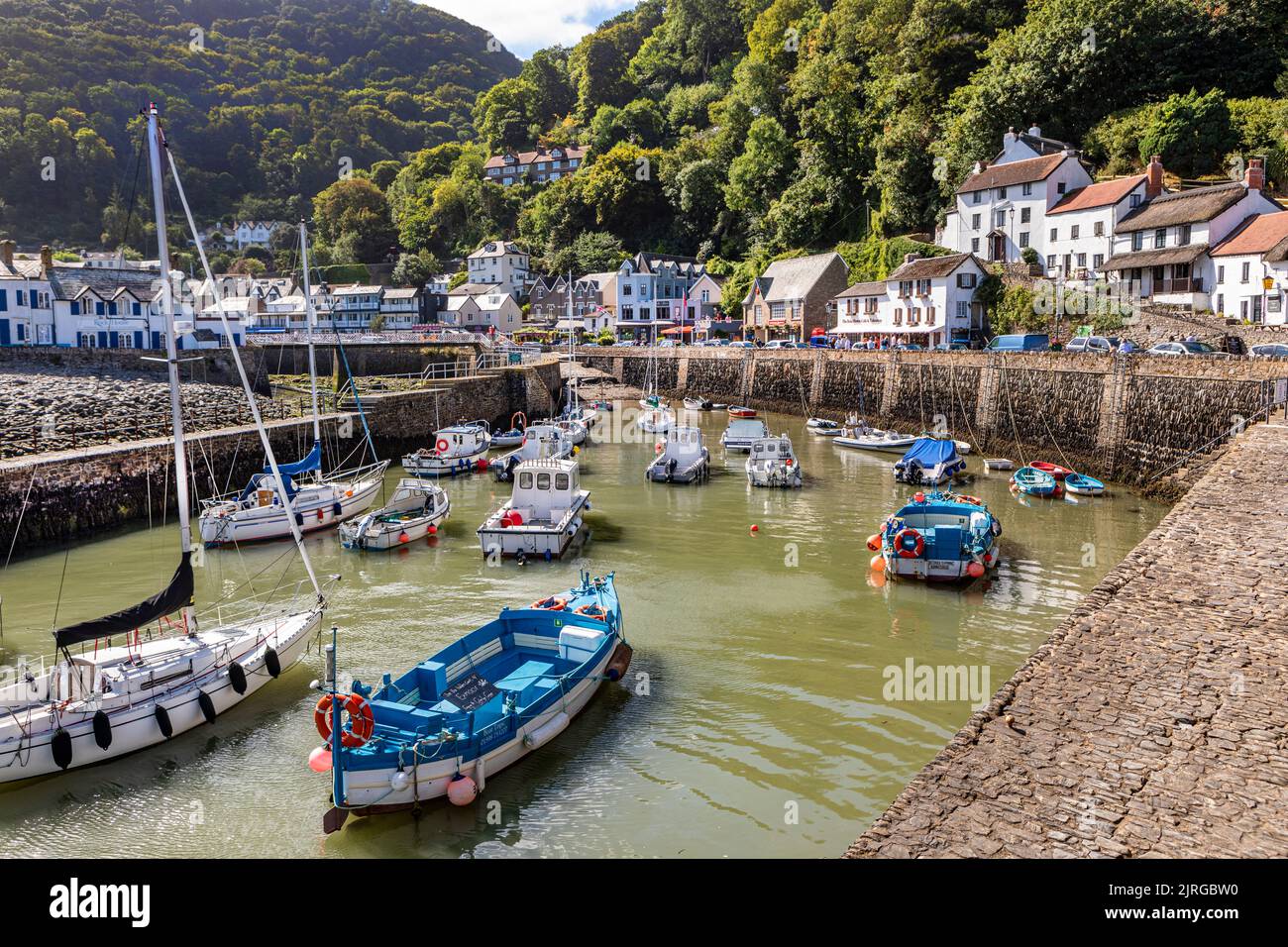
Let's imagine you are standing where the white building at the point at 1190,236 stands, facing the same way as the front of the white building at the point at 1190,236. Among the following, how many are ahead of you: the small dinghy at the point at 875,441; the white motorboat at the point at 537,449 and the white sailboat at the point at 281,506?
3

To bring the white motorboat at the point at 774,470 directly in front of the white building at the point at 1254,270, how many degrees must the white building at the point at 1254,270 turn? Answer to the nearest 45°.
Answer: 0° — it already faces it

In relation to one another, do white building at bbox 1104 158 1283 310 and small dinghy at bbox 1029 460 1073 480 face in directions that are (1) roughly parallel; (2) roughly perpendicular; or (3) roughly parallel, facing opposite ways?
roughly perpendicular

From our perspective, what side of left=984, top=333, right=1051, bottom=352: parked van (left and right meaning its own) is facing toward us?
left

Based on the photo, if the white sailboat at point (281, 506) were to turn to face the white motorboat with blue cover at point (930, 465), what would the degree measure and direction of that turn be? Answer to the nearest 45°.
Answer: approximately 45° to its right
